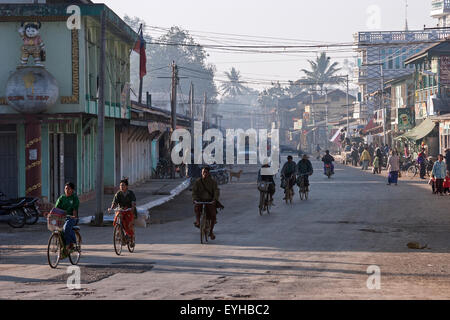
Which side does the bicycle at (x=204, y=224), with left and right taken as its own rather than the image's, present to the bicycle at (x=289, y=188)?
back

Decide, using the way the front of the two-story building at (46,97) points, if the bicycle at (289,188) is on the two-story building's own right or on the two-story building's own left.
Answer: on the two-story building's own left

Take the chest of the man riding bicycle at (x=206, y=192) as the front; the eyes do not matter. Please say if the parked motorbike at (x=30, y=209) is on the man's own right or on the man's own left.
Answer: on the man's own right

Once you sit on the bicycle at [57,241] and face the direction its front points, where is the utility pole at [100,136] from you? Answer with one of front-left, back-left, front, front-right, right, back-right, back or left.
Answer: back-right

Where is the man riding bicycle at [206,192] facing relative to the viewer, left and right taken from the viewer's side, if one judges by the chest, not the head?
facing the viewer

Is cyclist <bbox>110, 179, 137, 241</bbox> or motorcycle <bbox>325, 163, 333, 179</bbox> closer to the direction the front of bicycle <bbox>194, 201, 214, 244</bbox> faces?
the cyclist
